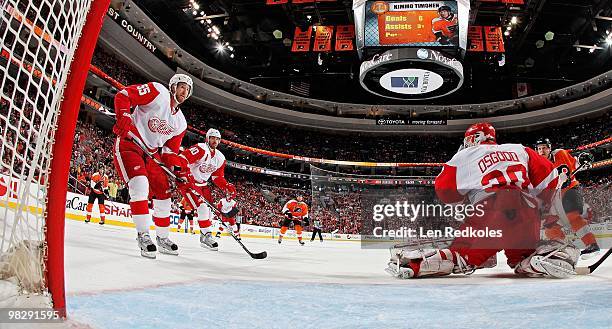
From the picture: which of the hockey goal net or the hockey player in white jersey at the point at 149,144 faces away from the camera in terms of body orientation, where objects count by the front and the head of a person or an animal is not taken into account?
the hockey goal net

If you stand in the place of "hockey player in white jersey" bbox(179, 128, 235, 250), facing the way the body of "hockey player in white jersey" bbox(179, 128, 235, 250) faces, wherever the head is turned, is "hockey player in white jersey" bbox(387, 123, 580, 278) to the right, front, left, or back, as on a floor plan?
front

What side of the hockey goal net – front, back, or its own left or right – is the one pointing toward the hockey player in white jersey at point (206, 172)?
front

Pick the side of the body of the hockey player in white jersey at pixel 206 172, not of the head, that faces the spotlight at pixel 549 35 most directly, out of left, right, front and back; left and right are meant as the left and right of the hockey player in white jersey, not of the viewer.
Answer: left

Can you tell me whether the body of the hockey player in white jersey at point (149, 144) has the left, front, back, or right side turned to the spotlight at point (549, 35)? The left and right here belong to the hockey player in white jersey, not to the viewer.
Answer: left

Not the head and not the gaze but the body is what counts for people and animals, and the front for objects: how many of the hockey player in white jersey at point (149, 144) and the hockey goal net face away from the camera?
1

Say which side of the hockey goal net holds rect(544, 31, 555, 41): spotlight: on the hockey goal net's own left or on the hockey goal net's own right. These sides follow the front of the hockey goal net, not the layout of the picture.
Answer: on the hockey goal net's own right

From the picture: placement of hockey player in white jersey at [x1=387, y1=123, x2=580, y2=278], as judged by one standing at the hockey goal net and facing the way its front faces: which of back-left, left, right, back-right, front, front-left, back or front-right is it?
right

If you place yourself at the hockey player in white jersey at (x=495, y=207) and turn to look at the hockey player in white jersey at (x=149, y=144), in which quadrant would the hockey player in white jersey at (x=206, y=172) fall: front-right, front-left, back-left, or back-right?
front-right

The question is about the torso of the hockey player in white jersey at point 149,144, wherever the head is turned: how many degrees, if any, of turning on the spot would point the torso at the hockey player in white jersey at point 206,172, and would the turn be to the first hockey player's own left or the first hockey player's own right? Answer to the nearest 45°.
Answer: approximately 135° to the first hockey player's own left

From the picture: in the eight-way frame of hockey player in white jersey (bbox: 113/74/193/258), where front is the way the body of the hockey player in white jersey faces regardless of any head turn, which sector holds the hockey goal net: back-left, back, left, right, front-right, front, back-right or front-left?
front-right

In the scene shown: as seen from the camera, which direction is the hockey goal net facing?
away from the camera

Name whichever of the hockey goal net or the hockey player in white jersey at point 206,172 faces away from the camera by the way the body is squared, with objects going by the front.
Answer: the hockey goal net

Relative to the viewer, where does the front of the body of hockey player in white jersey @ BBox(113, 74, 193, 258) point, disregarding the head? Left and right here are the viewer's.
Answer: facing the viewer and to the right of the viewer

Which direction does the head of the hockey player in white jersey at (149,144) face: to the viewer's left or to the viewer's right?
to the viewer's right

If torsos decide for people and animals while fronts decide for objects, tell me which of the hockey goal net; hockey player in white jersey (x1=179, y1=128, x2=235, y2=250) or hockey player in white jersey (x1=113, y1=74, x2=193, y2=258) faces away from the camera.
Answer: the hockey goal net
